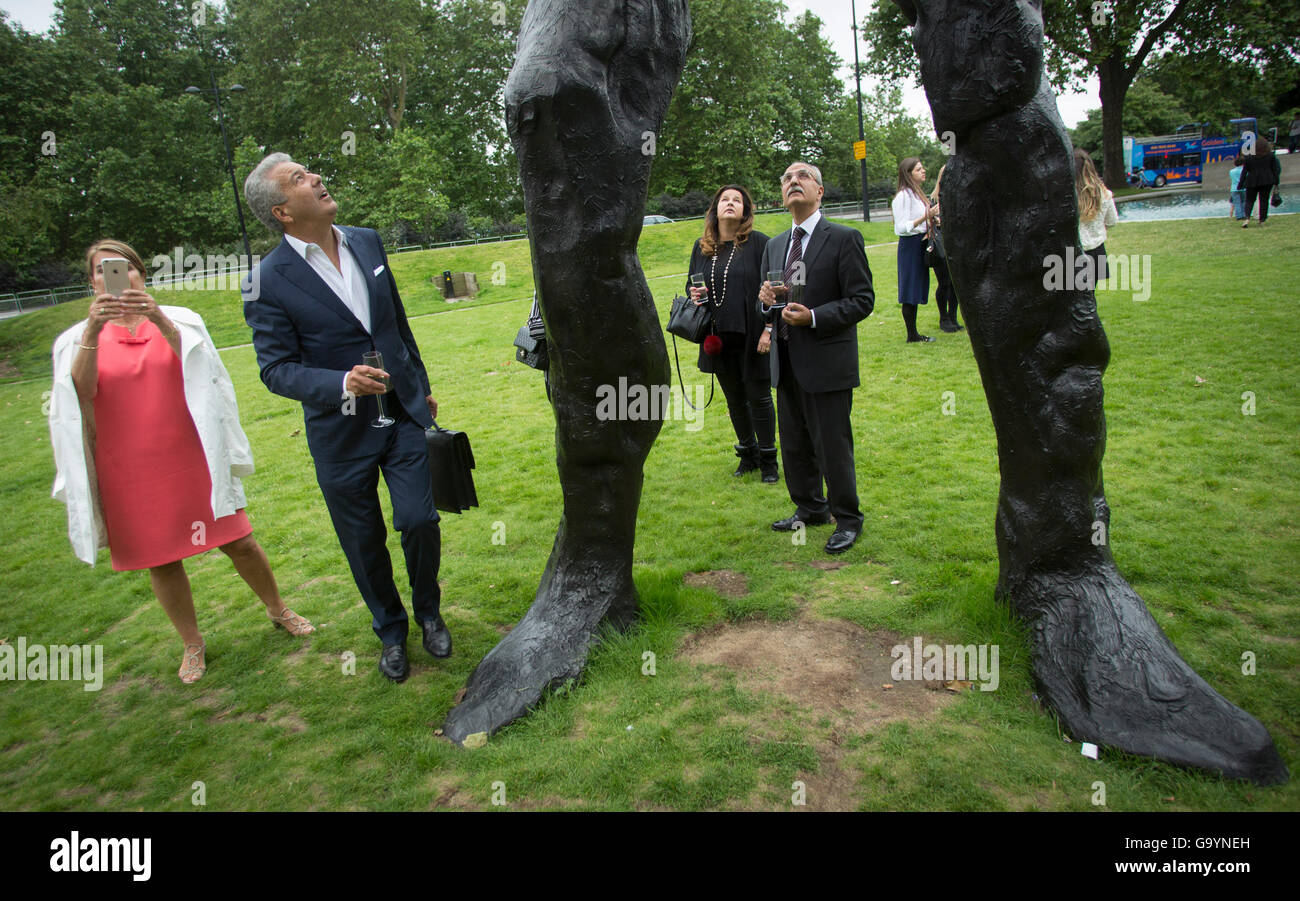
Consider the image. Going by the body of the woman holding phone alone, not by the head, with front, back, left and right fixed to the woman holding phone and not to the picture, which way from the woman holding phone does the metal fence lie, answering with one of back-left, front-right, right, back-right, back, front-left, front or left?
back

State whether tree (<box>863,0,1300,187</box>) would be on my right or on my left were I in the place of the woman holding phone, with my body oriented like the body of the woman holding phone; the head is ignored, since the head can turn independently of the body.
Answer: on my left

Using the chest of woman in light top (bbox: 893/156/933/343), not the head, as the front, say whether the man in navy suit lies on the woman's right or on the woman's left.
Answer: on the woman's right

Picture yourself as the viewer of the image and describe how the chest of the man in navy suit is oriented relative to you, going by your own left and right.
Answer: facing the viewer and to the right of the viewer

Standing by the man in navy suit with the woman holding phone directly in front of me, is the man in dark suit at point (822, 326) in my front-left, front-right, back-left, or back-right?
back-right

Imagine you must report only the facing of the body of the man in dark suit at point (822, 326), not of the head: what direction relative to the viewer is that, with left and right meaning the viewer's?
facing the viewer and to the left of the viewer

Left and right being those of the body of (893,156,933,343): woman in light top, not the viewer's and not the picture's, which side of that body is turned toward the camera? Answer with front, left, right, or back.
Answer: right

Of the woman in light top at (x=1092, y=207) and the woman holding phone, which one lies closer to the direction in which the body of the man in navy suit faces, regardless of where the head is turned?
the woman in light top

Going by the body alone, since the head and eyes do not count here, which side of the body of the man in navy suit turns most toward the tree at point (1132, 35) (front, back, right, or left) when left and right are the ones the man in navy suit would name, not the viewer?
left
